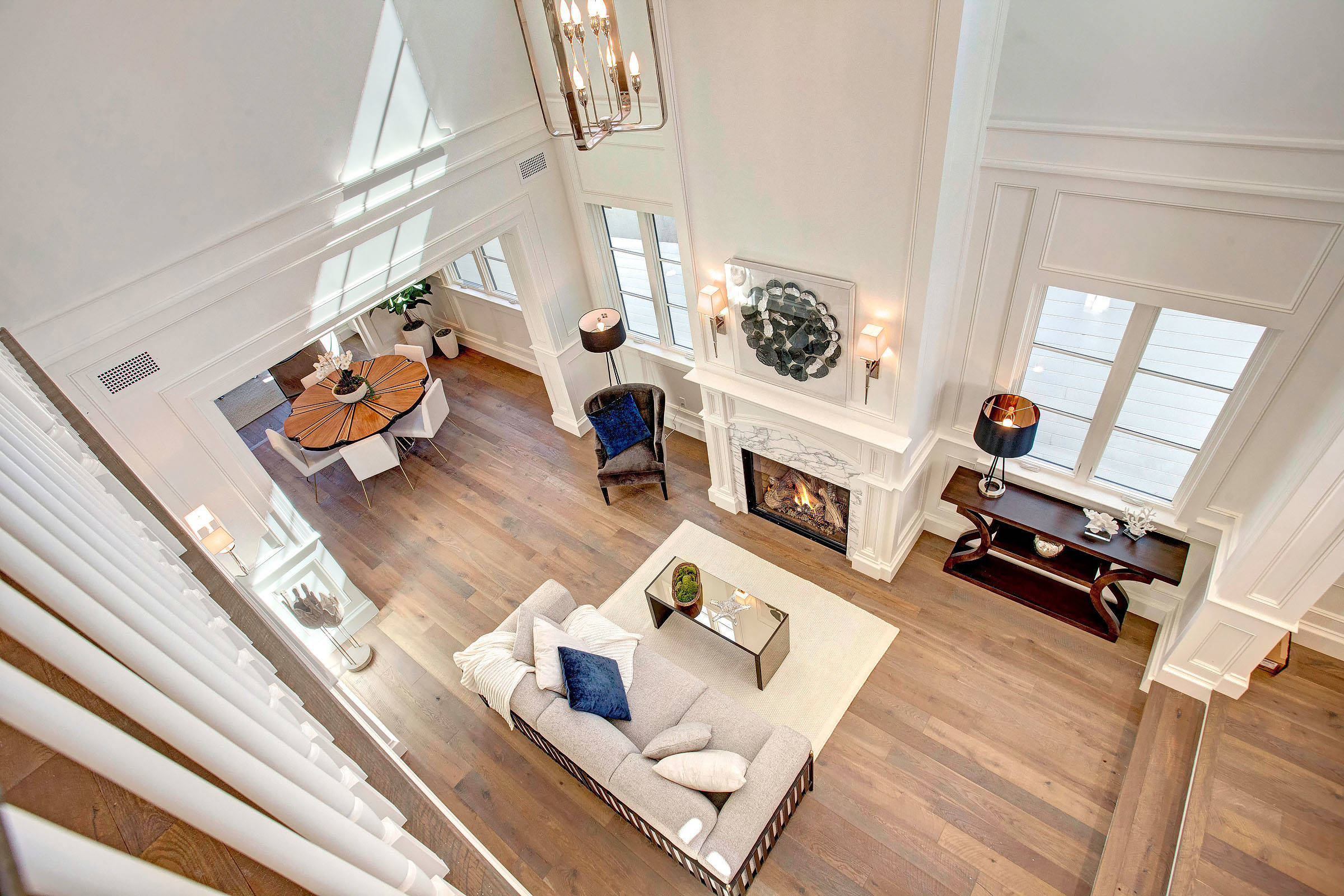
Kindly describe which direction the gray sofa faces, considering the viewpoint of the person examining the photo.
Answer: facing away from the viewer and to the right of the viewer

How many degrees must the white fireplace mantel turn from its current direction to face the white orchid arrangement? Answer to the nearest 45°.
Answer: approximately 45° to its right

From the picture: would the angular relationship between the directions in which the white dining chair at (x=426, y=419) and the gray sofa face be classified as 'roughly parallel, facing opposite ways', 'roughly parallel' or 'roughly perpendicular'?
roughly perpendicular

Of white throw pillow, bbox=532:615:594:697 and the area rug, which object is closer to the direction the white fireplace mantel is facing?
the white throw pillow

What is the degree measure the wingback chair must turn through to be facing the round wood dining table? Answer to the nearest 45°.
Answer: approximately 135° to its right

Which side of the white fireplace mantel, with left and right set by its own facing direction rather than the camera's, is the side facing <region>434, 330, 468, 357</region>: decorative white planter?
right

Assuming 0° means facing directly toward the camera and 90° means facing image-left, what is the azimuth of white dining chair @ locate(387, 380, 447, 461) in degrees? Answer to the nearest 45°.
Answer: approximately 135°

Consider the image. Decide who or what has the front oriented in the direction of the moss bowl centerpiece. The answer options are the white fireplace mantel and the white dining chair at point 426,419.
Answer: the white fireplace mantel

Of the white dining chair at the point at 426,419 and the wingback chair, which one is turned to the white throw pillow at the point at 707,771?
the wingback chair

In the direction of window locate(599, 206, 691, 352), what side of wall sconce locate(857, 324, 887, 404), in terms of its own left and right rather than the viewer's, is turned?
right

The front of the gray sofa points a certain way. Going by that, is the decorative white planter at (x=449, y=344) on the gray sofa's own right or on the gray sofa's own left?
on the gray sofa's own left
